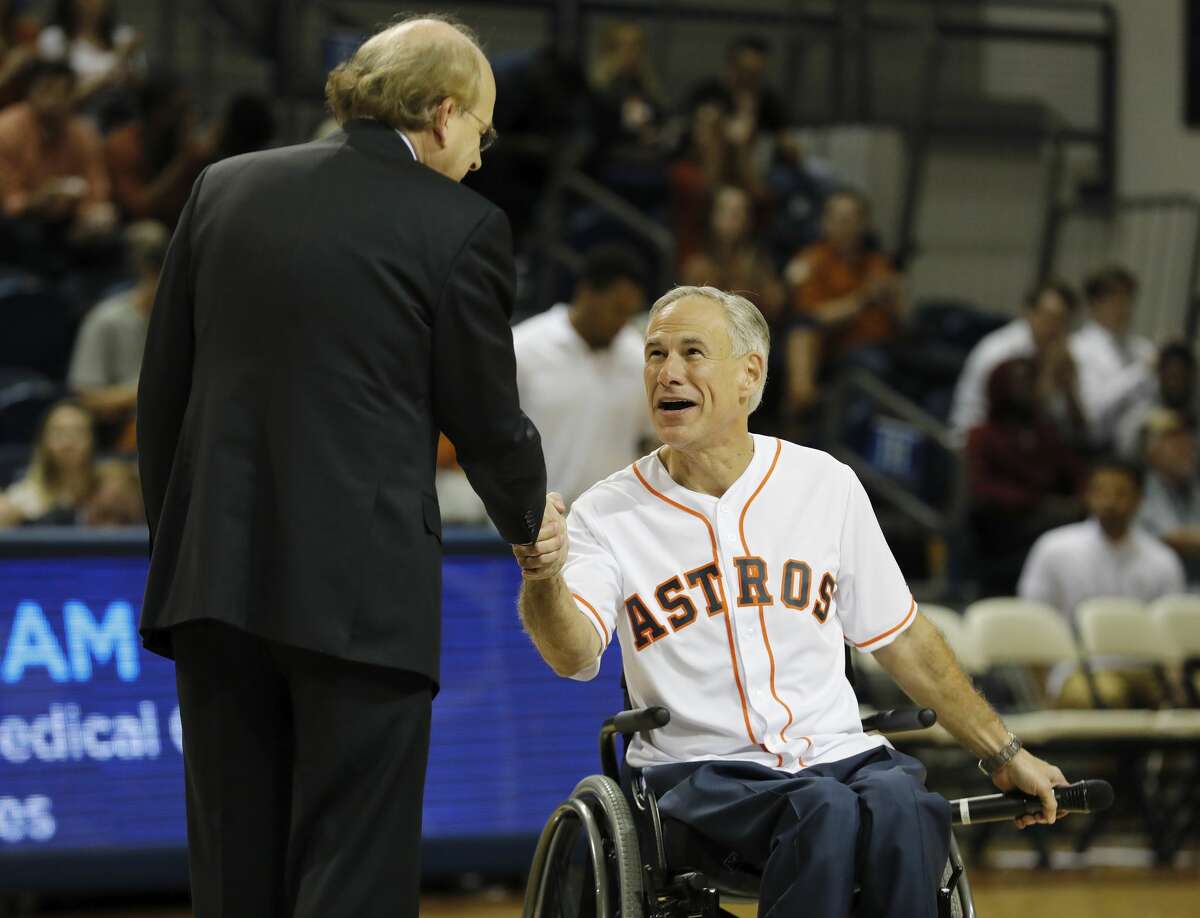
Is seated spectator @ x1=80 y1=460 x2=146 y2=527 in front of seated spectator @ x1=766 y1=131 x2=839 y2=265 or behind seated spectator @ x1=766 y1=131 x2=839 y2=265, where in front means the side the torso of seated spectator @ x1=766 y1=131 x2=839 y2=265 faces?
in front

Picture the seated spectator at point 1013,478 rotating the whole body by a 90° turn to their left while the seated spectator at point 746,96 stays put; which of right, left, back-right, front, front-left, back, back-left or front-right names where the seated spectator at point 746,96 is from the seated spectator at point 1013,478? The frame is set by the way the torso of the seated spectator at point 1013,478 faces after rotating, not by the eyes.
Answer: back

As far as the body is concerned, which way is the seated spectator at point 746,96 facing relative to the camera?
toward the camera

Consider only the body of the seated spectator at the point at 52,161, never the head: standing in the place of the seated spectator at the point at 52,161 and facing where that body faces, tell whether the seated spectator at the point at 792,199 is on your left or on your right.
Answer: on your left

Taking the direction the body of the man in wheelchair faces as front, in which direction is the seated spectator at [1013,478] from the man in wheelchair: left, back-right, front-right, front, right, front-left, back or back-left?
back-left

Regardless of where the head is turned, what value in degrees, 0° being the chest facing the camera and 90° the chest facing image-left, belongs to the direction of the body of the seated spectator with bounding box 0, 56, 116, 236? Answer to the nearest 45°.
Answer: approximately 0°

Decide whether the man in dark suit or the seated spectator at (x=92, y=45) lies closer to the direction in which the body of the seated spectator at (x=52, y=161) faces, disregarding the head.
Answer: the man in dark suit

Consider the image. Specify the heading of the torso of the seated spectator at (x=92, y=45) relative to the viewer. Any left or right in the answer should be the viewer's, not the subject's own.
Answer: facing the viewer

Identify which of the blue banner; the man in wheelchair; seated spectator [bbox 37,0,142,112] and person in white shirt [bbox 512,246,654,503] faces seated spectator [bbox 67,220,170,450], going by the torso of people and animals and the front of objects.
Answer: seated spectator [bbox 37,0,142,112]

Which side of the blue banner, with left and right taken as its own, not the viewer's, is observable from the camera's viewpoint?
front

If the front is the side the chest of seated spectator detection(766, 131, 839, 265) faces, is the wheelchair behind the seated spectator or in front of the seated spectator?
in front

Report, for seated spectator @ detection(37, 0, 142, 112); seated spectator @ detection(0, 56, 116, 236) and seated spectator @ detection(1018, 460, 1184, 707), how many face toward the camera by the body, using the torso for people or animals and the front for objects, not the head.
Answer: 3
